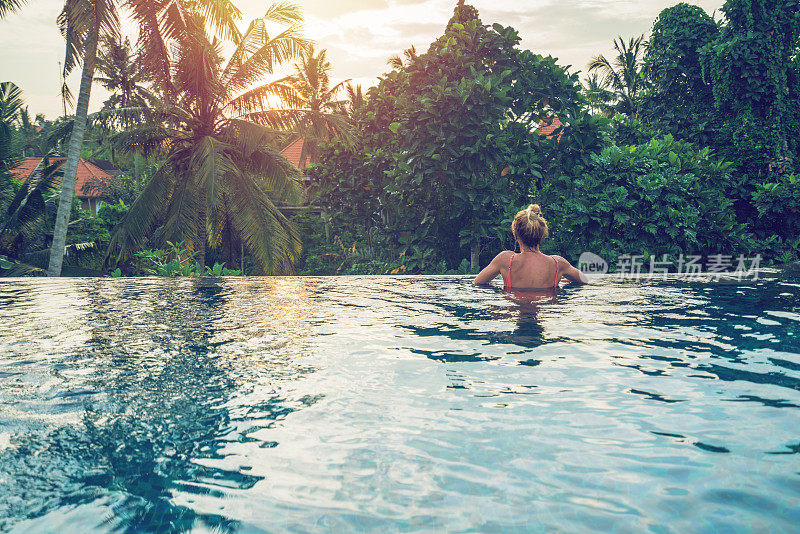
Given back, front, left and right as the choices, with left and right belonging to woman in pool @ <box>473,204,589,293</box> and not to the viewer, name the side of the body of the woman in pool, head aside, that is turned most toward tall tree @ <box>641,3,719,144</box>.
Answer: front

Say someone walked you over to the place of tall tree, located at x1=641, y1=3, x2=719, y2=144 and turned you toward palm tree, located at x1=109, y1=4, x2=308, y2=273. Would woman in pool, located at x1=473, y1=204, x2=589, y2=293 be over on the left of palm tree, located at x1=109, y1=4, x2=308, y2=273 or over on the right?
left

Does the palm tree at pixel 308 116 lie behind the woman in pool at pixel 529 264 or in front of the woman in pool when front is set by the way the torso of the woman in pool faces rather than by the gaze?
in front

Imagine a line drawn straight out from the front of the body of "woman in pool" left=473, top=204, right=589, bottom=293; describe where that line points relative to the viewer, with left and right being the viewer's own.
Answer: facing away from the viewer

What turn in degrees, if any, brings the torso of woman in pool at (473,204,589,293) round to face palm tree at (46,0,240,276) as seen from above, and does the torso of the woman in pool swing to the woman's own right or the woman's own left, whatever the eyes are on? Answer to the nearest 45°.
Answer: approximately 45° to the woman's own left

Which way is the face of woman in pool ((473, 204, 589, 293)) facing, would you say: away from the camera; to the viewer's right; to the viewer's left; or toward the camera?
away from the camera

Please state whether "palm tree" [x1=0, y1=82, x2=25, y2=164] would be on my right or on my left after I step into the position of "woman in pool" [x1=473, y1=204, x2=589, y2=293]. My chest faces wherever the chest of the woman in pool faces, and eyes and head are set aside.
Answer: on my left
